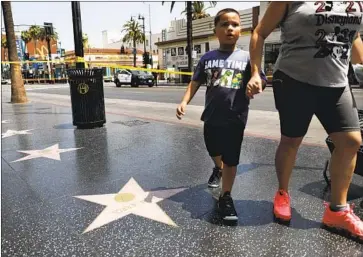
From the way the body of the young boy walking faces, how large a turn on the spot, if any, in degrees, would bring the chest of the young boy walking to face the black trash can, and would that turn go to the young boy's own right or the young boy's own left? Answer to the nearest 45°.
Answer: approximately 135° to the young boy's own right

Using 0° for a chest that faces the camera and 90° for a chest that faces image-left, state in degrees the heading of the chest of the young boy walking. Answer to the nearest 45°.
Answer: approximately 0°

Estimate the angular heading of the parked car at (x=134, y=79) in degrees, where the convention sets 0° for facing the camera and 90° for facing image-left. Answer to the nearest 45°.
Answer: approximately 315°

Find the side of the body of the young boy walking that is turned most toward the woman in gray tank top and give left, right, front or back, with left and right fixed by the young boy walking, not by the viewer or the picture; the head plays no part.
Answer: left

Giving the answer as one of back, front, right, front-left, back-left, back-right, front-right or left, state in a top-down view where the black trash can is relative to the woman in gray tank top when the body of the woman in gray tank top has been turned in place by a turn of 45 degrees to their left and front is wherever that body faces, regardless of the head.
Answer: back-left

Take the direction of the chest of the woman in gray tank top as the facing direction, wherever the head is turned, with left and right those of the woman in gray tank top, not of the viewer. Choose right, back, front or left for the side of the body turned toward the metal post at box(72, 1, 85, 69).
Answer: back

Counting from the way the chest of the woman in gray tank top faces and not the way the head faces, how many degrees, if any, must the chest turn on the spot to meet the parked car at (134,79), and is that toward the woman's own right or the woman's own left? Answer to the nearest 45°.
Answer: approximately 180°

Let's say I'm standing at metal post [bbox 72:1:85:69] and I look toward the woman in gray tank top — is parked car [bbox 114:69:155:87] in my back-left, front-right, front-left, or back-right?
back-left

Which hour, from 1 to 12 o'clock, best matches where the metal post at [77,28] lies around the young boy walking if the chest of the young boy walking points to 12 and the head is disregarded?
The metal post is roughly at 5 o'clock from the young boy walking.

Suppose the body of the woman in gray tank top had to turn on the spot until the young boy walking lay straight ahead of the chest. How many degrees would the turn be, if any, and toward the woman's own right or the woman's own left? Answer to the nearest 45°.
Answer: approximately 135° to the woman's own right
